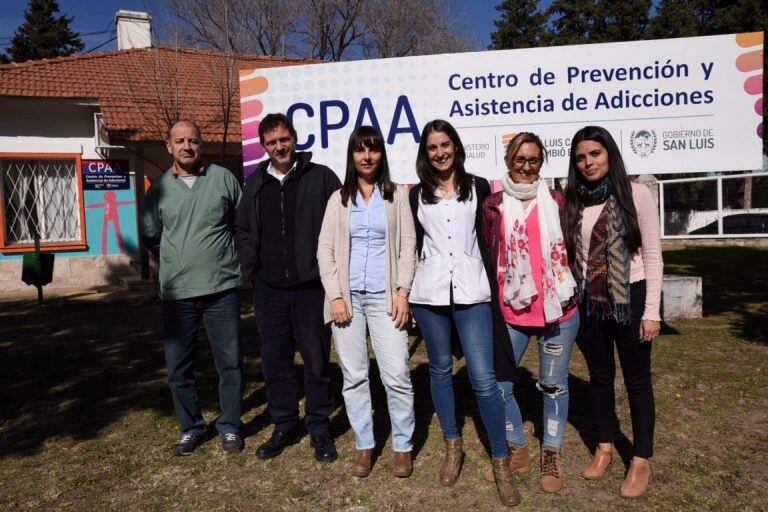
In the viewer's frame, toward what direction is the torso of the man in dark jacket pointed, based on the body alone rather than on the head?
toward the camera

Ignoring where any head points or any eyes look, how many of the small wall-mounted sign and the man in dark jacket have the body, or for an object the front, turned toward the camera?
2

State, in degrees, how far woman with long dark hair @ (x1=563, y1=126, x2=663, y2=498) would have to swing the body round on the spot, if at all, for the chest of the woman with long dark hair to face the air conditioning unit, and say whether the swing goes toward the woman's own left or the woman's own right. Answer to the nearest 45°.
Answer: approximately 90° to the woman's own right

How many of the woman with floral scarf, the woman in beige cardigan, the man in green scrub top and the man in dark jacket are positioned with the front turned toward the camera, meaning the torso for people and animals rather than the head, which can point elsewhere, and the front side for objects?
4

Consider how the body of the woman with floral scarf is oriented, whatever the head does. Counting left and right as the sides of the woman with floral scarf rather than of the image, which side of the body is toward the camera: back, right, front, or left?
front

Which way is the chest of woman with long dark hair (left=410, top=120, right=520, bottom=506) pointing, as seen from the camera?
toward the camera

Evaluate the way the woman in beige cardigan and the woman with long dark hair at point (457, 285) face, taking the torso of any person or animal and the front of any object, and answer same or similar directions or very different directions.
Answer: same or similar directions

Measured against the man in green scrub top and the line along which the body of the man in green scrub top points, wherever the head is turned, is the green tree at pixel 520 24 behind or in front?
behind

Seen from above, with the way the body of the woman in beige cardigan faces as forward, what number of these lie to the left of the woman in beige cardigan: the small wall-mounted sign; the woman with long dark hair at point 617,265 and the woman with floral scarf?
2

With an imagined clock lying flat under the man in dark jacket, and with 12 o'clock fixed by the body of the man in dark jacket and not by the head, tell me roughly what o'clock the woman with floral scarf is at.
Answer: The woman with floral scarf is roughly at 10 o'clock from the man in dark jacket.

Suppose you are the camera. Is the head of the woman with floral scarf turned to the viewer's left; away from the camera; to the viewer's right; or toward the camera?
toward the camera

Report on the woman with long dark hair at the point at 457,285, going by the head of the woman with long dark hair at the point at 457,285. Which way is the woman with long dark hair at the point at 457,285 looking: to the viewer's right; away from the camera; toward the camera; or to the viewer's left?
toward the camera

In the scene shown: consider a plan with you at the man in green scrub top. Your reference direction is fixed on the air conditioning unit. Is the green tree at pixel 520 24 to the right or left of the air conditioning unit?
right
